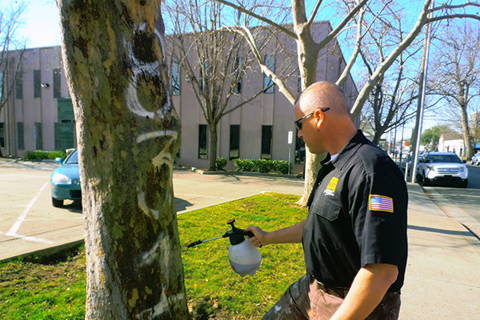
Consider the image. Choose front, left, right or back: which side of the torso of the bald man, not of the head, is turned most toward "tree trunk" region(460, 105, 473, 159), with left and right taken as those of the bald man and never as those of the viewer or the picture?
right

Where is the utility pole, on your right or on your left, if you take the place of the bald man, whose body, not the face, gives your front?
on your right

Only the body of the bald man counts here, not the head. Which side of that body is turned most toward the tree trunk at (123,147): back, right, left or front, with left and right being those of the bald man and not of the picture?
front

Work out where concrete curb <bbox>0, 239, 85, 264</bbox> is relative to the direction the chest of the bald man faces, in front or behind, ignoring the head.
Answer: in front

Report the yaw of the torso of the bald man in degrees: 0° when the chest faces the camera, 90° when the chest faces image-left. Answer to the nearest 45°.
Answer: approximately 90°

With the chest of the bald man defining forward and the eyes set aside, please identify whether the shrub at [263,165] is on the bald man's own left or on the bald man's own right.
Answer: on the bald man's own right

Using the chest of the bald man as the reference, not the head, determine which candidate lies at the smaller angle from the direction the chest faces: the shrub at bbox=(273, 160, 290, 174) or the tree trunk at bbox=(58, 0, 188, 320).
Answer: the tree trunk

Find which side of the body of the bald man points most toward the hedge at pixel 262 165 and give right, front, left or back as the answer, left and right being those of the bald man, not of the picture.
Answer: right

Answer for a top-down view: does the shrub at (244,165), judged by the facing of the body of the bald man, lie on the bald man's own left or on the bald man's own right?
on the bald man's own right

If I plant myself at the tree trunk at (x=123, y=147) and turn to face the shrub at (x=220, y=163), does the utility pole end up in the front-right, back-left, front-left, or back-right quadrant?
front-right

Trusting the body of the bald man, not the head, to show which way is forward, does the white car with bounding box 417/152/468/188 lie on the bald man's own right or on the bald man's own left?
on the bald man's own right

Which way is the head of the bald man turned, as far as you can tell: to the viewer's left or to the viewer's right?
to the viewer's left

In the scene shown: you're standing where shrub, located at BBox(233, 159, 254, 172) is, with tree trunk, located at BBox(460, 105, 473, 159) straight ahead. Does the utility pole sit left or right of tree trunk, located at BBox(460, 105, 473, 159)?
right

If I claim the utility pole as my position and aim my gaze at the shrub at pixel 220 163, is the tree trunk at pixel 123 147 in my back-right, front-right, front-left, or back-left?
front-left
